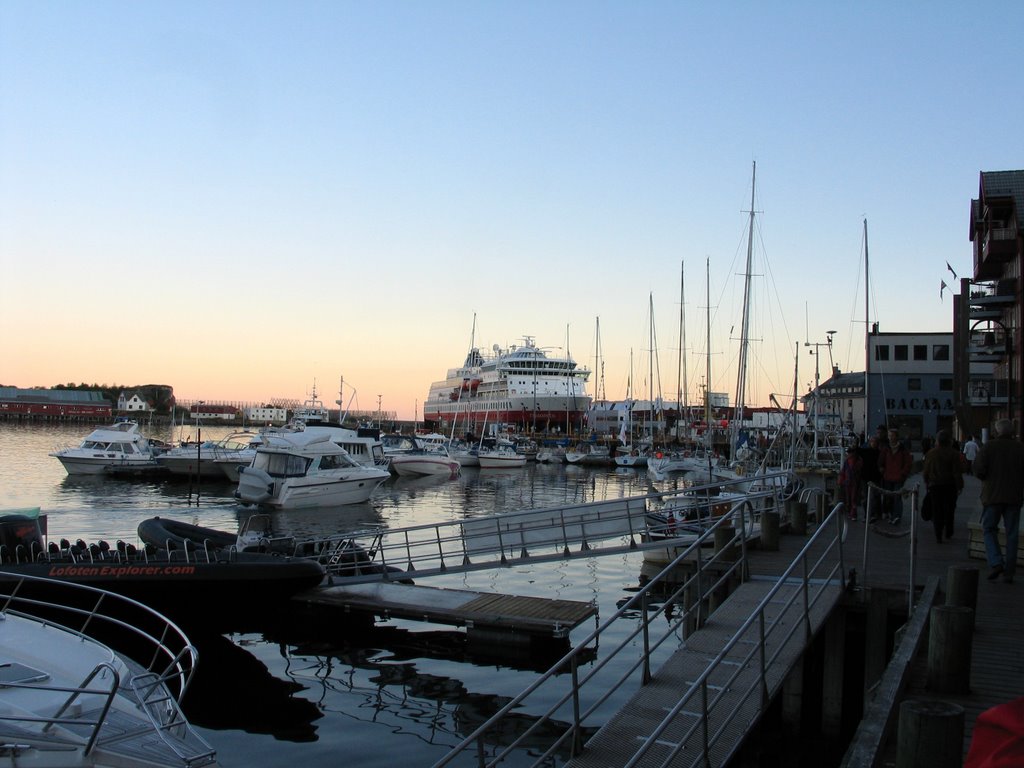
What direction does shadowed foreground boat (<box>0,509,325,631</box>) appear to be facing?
to the viewer's right

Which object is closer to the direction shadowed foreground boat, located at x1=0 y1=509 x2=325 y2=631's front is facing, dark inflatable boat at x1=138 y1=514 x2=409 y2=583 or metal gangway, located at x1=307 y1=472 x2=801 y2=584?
the metal gangway

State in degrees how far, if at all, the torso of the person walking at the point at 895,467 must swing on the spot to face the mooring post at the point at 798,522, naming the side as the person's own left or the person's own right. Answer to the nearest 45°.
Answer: approximately 45° to the person's own right

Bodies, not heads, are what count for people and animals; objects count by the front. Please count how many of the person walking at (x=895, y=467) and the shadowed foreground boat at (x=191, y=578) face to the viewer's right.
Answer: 1

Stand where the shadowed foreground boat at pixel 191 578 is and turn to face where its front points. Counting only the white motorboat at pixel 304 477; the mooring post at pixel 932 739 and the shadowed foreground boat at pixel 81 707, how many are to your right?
2

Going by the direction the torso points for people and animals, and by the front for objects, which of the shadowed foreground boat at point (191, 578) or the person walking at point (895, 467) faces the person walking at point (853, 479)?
the shadowed foreground boat
